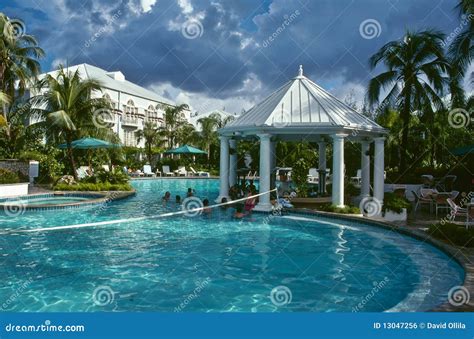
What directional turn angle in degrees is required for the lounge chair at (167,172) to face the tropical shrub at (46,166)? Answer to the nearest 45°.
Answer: approximately 90° to its right

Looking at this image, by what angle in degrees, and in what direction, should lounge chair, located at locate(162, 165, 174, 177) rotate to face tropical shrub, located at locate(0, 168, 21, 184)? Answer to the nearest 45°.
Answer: approximately 90° to its right

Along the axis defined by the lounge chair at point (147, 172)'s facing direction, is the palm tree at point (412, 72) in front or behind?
in front

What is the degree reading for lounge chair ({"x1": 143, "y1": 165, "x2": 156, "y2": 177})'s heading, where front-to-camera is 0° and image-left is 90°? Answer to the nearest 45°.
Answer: approximately 315°

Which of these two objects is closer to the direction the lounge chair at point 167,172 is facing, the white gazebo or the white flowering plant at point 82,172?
the white gazebo

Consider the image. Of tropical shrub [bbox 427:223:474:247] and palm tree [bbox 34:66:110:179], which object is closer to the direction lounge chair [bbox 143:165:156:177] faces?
the tropical shrub

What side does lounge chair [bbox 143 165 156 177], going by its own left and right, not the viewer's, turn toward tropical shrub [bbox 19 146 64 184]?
right

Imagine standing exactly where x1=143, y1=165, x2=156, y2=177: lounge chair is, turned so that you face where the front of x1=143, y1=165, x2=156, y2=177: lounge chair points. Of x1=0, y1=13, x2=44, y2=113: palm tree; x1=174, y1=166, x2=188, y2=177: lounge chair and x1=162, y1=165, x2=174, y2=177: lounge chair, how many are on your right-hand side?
1

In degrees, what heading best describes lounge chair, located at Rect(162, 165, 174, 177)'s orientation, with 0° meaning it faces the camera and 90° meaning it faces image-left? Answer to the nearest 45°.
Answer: approximately 315°

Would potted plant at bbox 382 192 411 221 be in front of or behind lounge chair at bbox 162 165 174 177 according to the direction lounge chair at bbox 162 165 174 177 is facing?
in front
